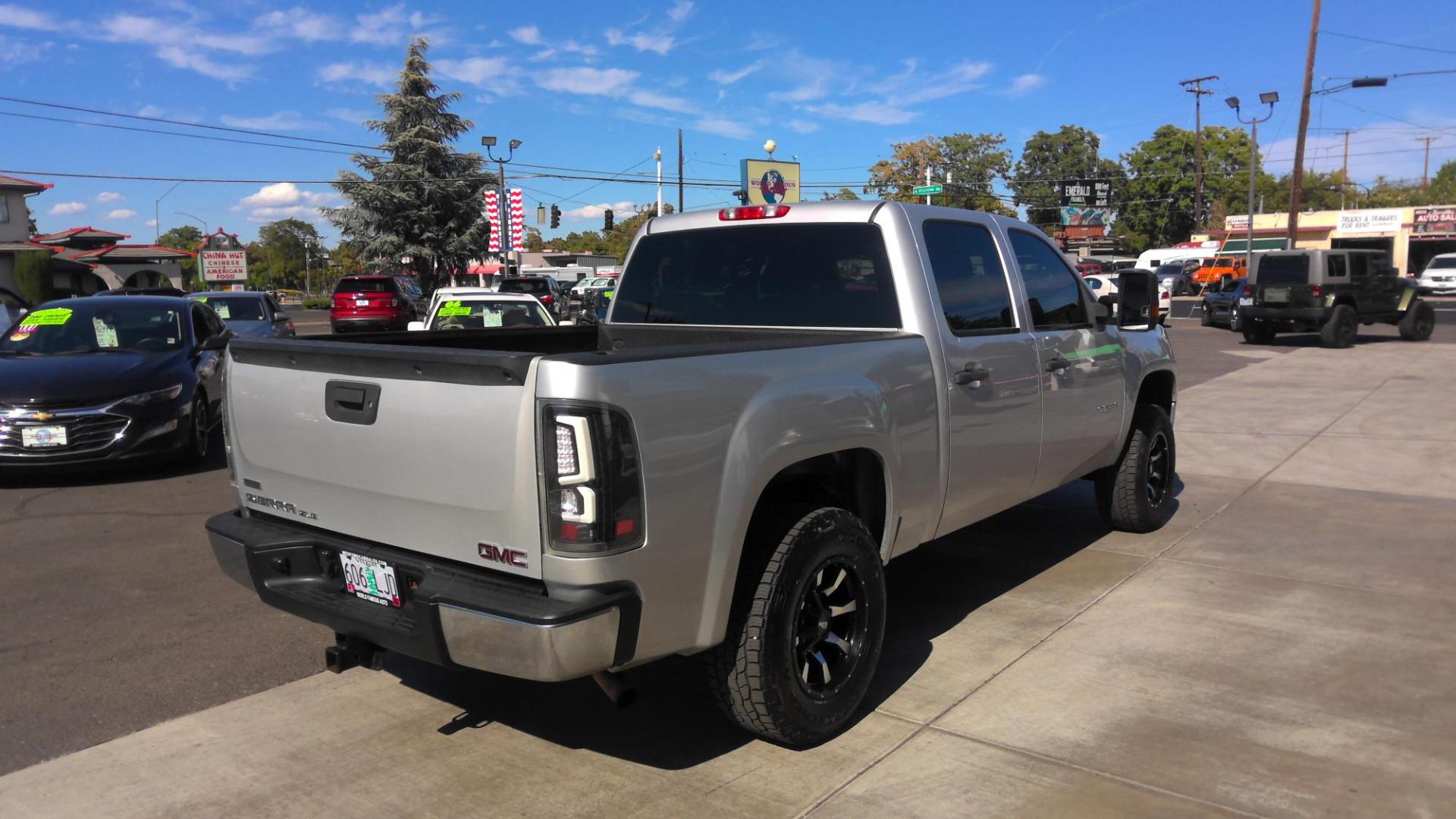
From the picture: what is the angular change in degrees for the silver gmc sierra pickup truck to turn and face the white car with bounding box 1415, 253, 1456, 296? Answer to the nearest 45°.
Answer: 0° — it already faces it

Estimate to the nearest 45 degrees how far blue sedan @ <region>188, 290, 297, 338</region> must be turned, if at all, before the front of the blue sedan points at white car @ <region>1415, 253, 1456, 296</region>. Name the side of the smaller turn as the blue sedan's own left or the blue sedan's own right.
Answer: approximately 135° to the blue sedan's own left

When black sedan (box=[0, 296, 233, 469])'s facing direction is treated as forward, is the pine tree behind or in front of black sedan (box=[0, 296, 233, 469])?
behind

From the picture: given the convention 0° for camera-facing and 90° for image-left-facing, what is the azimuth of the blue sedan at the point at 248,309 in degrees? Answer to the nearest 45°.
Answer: approximately 45°

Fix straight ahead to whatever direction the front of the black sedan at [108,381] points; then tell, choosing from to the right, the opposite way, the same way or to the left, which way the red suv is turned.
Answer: the opposite way

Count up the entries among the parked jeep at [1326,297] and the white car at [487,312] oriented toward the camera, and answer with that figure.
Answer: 1

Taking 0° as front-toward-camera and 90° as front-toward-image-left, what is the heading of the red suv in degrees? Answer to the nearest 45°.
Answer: approximately 225°

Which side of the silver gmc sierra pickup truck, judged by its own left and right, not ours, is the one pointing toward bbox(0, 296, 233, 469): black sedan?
left

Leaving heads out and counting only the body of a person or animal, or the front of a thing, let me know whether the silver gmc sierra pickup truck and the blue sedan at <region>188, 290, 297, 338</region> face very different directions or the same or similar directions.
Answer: very different directions

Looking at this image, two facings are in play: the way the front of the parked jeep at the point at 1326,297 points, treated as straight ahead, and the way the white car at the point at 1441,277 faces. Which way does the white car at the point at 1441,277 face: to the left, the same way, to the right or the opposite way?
the opposite way
